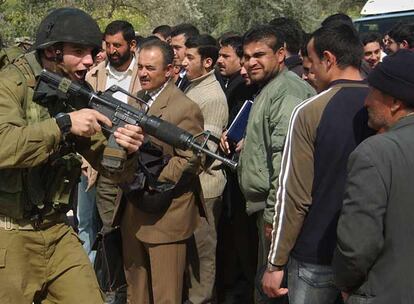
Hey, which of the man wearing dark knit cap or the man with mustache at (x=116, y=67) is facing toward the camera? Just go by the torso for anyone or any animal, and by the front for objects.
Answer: the man with mustache

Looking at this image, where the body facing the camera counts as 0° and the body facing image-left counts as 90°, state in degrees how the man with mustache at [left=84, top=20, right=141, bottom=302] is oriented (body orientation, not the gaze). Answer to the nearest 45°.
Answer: approximately 0°

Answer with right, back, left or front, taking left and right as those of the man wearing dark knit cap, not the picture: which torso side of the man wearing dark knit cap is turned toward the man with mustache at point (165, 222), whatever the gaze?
front

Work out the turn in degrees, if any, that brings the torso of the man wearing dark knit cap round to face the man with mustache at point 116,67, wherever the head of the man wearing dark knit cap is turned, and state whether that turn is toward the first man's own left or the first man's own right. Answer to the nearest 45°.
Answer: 0° — they already face them

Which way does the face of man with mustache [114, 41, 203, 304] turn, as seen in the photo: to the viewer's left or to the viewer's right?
to the viewer's left

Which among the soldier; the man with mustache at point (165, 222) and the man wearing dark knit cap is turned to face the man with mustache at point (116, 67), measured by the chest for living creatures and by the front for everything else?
the man wearing dark knit cap

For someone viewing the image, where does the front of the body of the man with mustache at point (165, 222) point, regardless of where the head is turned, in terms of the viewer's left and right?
facing the viewer and to the left of the viewer

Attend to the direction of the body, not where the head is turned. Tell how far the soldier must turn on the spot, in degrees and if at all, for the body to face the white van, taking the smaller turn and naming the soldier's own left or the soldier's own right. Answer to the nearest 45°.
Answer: approximately 90° to the soldier's own left

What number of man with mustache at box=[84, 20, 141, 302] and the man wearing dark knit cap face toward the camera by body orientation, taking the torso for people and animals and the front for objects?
1

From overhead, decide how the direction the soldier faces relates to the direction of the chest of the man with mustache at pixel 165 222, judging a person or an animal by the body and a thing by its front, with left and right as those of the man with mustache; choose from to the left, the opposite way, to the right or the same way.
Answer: to the left

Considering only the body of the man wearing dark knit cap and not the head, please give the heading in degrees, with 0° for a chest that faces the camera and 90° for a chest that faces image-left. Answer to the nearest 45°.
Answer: approximately 135°

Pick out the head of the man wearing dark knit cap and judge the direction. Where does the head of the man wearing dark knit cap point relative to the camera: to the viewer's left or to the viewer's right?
to the viewer's left

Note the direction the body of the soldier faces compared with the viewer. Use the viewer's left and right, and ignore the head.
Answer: facing the viewer and to the right of the viewer

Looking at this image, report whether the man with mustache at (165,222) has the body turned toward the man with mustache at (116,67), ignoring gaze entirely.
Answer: no
